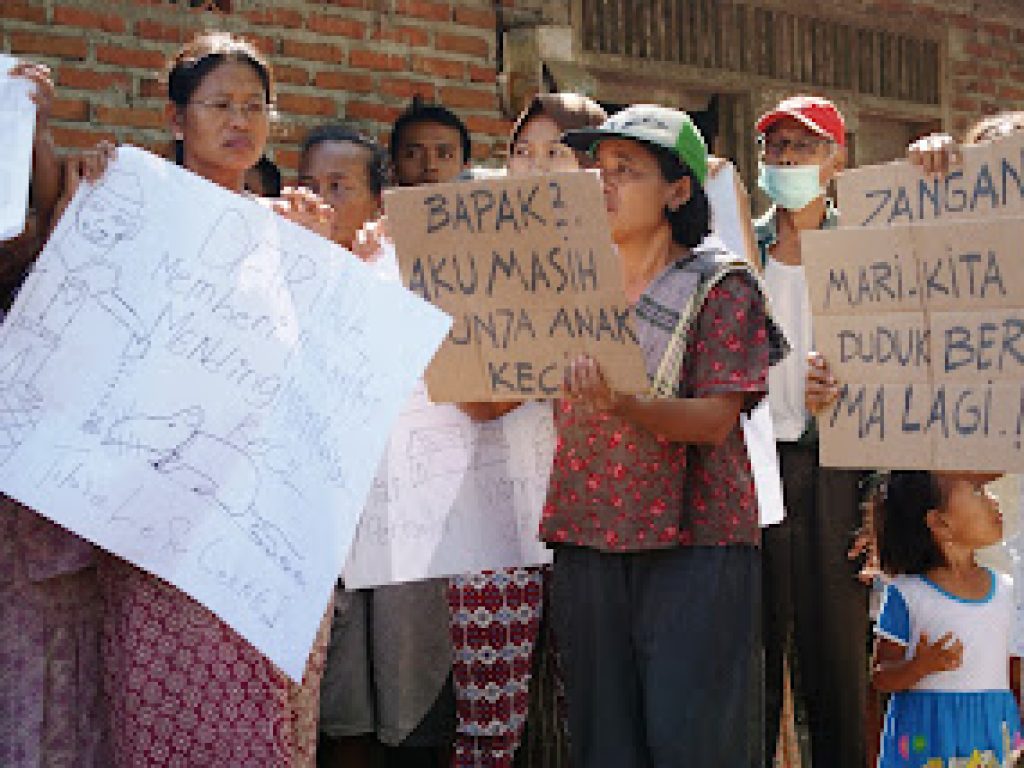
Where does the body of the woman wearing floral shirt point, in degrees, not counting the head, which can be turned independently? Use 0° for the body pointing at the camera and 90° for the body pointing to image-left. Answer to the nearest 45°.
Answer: approximately 45°

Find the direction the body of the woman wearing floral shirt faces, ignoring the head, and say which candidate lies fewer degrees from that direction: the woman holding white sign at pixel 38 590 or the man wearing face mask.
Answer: the woman holding white sign

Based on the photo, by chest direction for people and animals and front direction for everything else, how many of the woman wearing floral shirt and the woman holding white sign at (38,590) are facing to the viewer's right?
0

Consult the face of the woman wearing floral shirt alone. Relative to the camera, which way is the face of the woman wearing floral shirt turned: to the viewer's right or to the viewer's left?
to the viewer's left

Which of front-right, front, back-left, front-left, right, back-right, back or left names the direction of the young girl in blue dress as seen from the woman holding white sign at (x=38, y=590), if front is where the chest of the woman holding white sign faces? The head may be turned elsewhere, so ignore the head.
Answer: left

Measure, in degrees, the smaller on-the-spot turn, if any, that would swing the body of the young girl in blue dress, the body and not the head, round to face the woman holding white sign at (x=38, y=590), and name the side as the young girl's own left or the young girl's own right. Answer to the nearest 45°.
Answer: approximately 90° to the young girl's own right

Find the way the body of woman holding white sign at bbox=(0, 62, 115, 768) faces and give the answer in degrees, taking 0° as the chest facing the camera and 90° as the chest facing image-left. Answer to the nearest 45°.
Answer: approximately 0°

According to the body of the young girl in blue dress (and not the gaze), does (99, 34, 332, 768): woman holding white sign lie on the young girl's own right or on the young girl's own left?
on the young girl's own right

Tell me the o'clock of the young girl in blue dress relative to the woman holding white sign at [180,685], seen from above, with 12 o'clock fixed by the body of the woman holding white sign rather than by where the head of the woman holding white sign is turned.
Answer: The young girl in blue dress is roughly at 10 o'clock from the woman holding white sign.

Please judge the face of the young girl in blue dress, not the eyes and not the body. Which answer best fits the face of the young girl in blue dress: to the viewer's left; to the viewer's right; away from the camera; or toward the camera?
to the viewer's right
